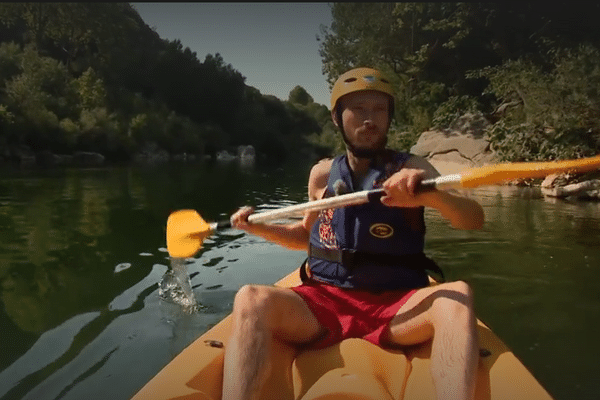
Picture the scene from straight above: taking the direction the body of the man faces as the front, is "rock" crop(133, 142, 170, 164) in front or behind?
behind

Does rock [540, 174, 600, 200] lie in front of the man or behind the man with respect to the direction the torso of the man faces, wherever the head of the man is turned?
behind

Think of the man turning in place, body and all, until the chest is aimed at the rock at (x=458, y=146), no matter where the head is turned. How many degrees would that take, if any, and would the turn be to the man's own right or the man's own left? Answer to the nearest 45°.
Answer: approximately 180°

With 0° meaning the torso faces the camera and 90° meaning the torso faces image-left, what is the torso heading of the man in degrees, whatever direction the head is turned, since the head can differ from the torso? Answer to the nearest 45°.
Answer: approximately 0°

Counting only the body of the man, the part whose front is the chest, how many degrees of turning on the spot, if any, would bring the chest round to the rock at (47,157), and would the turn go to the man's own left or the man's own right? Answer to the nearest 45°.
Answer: approximately 135° to the man's own right

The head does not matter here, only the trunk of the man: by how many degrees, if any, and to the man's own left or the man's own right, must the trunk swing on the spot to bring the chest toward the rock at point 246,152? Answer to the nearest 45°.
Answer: approximately 180°

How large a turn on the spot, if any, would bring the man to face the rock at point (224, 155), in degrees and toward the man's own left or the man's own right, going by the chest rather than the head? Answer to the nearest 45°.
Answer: approximately 180°

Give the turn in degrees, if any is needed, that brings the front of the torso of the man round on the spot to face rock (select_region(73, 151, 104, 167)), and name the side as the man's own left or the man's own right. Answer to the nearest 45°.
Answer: approximately 135° to the man's own right
